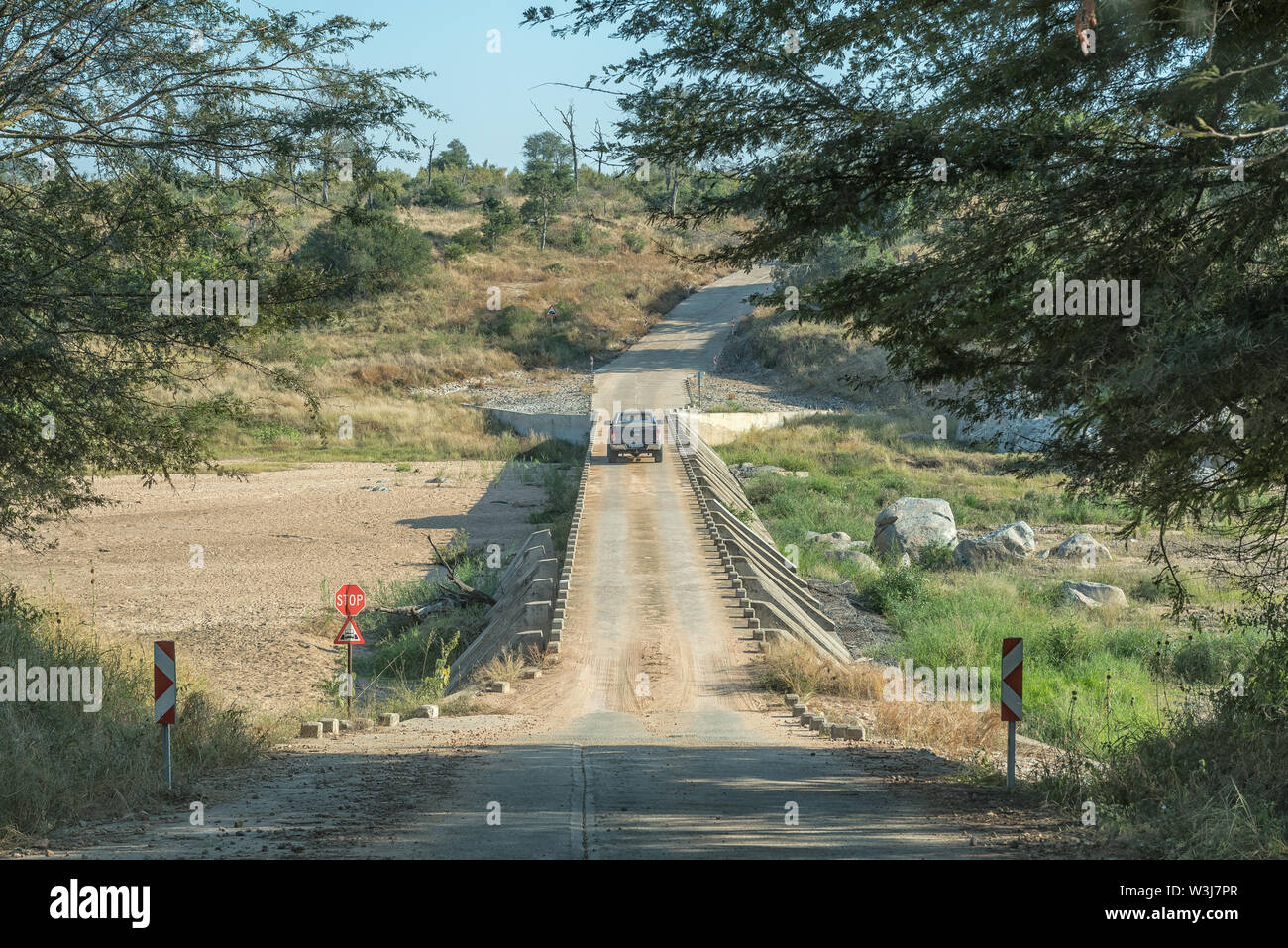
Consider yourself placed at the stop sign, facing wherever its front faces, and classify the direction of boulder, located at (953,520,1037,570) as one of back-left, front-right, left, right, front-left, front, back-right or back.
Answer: back-left

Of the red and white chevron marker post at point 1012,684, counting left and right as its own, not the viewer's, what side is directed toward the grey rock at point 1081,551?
back

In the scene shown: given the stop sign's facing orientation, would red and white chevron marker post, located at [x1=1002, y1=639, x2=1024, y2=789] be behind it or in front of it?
in front

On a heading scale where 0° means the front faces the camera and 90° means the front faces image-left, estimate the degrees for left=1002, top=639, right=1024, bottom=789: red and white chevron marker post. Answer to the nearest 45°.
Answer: approximately 0°

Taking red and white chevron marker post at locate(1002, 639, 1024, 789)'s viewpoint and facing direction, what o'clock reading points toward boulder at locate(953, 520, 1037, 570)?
The boulder is roughly at 6 o'clock from the red and white chevron marker post.

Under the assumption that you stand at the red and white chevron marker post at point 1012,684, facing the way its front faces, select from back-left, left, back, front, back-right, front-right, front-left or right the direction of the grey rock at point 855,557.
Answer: back

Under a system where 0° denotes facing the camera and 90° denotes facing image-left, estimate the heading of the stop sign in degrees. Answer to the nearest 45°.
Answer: approximately 0°

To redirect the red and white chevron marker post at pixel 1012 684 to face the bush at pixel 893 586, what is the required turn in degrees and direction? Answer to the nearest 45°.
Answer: approximately 180°
